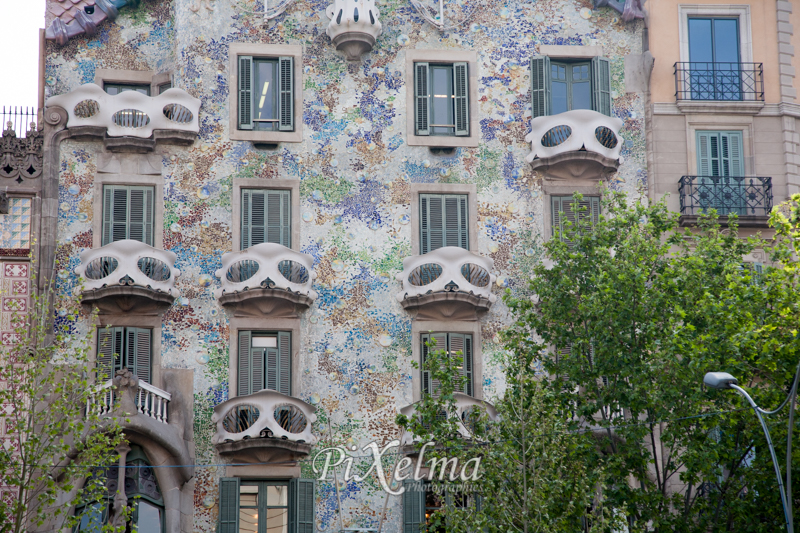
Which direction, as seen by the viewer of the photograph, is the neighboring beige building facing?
facing the viewer

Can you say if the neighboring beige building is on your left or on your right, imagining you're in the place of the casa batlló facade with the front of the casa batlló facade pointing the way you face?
on your left

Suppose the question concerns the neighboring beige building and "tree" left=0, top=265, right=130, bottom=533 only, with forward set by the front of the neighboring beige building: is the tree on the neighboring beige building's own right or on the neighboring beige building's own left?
on the neighboring beige building's own right

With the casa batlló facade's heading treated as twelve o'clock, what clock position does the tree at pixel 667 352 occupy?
The tree is roughly at 10 o'clock from the casa batlló facade.

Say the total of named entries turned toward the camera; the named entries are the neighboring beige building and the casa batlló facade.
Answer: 2

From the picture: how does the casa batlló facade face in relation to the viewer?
toward the camera

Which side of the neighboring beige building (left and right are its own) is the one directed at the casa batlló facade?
right
